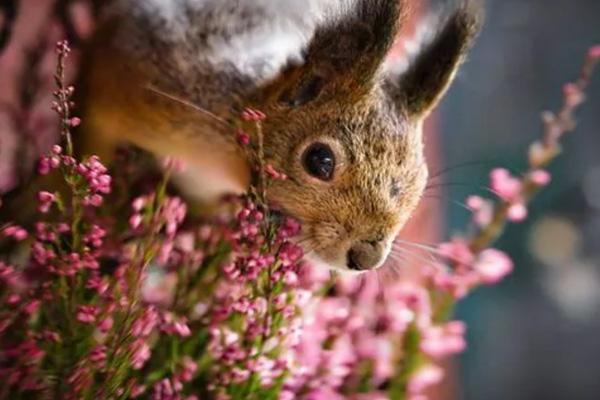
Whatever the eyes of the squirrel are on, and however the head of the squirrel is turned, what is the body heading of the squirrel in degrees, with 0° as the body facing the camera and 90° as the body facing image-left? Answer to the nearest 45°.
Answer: approximately 315°
